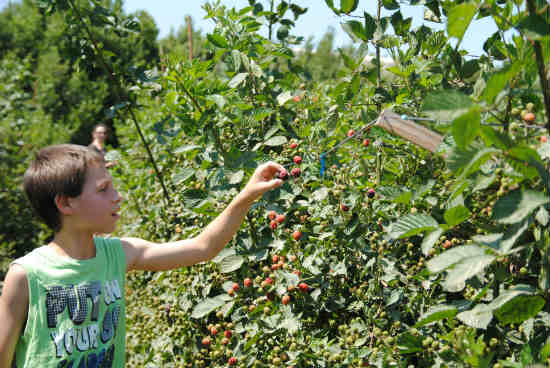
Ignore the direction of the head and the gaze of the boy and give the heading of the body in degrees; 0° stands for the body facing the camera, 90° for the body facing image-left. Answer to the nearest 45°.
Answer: approximately 315°

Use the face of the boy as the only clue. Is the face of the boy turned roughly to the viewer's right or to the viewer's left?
to the viewer's right
